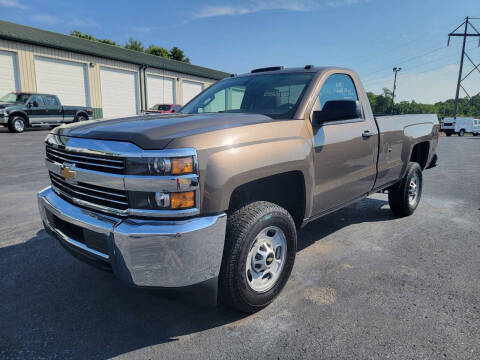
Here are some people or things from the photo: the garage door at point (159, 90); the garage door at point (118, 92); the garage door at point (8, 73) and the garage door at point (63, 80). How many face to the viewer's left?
0

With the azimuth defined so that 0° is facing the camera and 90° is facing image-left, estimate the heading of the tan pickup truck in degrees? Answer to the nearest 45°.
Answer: approximately 45°

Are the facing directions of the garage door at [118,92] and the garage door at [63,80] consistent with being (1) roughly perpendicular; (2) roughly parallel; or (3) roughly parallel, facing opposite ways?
roughly parallel

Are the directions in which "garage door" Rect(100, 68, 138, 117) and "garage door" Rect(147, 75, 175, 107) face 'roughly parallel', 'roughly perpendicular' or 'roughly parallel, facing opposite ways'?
roughly parallel

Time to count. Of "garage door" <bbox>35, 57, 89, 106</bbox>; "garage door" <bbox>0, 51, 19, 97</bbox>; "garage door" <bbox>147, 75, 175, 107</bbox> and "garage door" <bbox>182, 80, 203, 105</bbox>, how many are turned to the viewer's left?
0

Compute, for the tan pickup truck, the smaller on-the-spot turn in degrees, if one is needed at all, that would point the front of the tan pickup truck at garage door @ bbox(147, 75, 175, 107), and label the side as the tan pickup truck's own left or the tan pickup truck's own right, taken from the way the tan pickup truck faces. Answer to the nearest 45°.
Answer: approximately 135° to the tan pickup truck's own right

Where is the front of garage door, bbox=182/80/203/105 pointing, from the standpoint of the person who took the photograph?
facing the viewer and to the right of the viewer

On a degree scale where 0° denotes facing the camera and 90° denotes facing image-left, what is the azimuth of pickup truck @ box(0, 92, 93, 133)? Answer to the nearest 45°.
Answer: approximately 45°

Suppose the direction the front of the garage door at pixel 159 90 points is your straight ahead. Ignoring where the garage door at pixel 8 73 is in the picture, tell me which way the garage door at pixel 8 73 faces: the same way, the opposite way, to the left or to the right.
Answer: the same way

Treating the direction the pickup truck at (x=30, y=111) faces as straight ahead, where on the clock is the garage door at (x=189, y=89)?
The garage door is roughly at 6 o'clock from the pickup truck.

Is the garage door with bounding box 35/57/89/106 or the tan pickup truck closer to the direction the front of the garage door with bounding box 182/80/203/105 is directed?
the tan pickup truck

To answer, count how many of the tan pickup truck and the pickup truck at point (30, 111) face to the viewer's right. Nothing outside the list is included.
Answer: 0

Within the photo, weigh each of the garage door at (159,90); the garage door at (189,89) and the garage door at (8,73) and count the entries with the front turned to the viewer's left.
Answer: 0

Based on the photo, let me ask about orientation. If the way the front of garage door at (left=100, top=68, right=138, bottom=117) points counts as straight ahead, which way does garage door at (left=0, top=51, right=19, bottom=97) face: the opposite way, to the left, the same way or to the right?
the same way

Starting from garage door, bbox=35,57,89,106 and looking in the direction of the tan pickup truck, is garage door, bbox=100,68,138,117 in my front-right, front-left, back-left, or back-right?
back-left

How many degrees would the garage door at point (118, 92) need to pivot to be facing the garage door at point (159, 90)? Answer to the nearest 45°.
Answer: approximately 90° to its left

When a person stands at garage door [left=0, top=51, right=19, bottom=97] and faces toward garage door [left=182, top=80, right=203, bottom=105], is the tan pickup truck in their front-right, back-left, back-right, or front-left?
back-right

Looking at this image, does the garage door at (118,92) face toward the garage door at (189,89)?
no

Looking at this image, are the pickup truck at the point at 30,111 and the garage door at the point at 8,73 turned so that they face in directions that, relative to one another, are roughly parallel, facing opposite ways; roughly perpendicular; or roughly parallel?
roughly perpendicular

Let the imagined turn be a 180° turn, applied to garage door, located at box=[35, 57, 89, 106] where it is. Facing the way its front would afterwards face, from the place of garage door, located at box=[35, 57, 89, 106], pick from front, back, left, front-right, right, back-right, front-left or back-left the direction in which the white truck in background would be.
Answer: back-right

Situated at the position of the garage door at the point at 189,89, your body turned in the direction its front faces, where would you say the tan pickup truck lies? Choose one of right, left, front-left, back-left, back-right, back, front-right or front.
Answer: front-right

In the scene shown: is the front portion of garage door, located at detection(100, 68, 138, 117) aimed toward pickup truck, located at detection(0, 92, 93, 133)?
no

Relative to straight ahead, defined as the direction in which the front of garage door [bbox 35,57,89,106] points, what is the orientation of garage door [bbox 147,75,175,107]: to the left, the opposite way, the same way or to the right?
the same way
